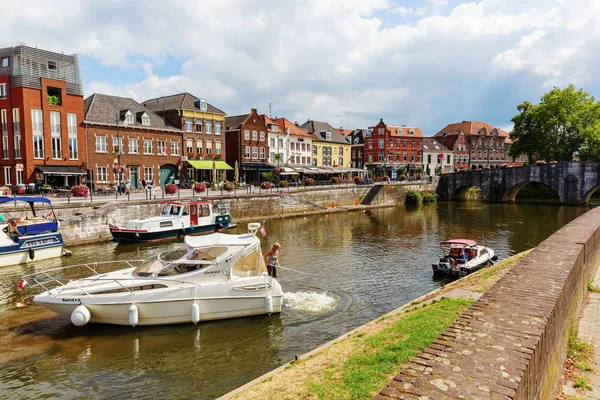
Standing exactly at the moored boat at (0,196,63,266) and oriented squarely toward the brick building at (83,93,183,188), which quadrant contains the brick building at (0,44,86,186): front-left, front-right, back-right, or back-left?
front-left

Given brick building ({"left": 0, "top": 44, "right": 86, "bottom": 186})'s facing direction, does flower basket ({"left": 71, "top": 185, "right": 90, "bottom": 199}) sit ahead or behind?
ahead

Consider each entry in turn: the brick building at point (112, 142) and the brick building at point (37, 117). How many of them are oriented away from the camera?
0

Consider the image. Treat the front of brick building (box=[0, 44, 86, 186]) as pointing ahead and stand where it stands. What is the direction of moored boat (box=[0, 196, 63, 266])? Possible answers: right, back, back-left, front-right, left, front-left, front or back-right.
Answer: front-right

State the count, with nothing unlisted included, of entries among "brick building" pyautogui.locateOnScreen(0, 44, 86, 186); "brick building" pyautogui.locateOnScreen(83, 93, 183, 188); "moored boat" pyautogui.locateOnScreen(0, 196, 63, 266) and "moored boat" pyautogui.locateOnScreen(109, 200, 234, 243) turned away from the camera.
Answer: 0

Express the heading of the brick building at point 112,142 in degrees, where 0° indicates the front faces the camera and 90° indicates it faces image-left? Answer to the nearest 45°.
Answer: approximately 315°

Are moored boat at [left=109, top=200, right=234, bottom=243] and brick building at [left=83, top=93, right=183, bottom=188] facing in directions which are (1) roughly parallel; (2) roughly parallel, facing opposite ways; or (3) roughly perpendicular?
roughly perpendicular

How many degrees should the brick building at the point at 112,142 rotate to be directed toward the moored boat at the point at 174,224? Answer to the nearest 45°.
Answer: approximately 45° to its right

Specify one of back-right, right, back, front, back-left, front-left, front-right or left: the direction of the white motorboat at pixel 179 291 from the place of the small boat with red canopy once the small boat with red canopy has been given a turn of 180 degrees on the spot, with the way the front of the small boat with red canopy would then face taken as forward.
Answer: front

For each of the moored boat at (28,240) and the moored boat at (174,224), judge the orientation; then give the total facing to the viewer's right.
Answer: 0

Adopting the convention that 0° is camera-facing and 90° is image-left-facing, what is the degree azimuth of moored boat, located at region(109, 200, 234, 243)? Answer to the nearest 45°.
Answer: approximately 45°

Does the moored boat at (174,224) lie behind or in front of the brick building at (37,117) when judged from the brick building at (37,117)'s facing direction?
in front

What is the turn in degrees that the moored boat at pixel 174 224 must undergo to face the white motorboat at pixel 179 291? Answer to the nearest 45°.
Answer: approximately 45° to its left

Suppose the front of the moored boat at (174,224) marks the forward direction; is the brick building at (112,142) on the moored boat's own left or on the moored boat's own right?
on the moored boat's own right

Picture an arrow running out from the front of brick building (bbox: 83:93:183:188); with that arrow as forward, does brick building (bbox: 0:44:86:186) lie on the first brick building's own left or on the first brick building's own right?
on the first brick building's own right

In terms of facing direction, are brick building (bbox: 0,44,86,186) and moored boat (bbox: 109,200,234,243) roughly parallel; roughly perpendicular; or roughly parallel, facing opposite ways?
roughly perpendicular
